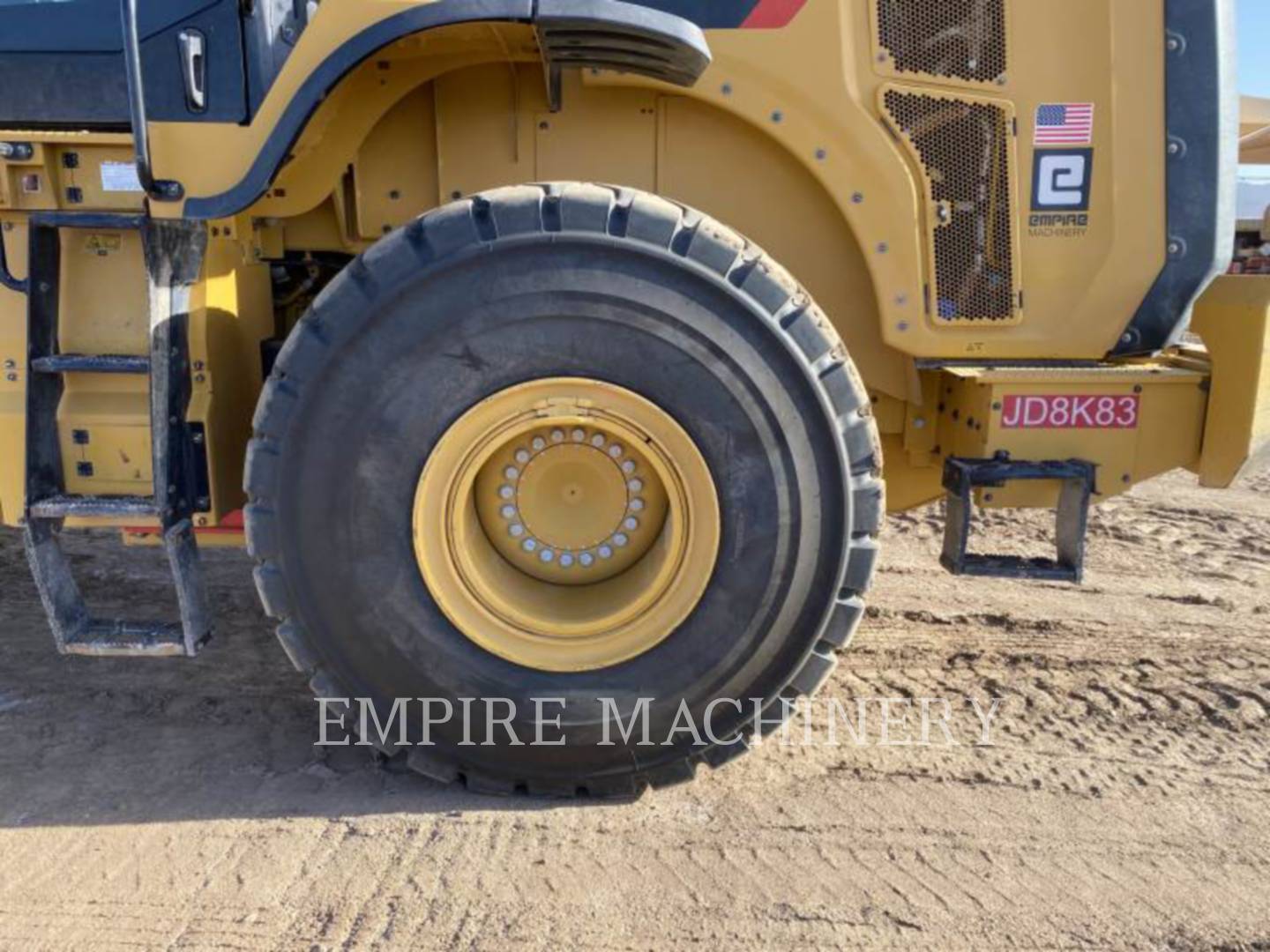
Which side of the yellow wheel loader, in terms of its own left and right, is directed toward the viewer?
left
